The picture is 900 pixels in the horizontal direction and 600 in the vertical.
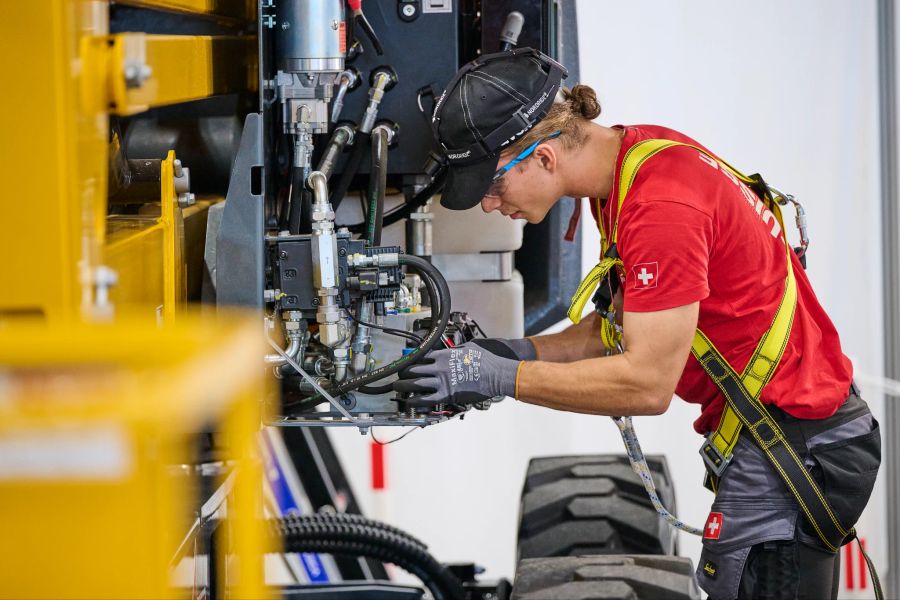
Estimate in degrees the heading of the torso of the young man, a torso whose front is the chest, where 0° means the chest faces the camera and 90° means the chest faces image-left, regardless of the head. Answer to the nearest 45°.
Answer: approximately 90°

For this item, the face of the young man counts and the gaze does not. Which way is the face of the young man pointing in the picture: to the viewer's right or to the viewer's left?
to the viewer's left
